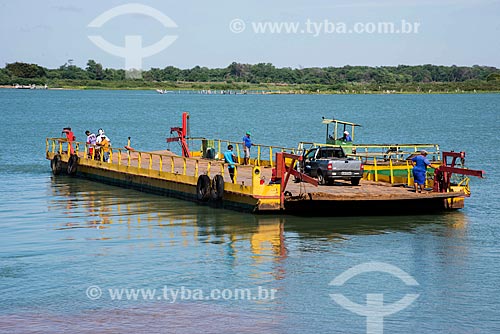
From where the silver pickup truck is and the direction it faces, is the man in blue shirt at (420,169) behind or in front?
behind

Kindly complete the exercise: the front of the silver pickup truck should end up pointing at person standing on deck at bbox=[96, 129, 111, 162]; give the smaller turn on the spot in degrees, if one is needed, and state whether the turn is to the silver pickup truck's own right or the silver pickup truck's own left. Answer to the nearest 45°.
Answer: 0° — it already faces them

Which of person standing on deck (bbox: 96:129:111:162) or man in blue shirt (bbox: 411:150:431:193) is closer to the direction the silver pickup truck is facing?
the person standing on deck
